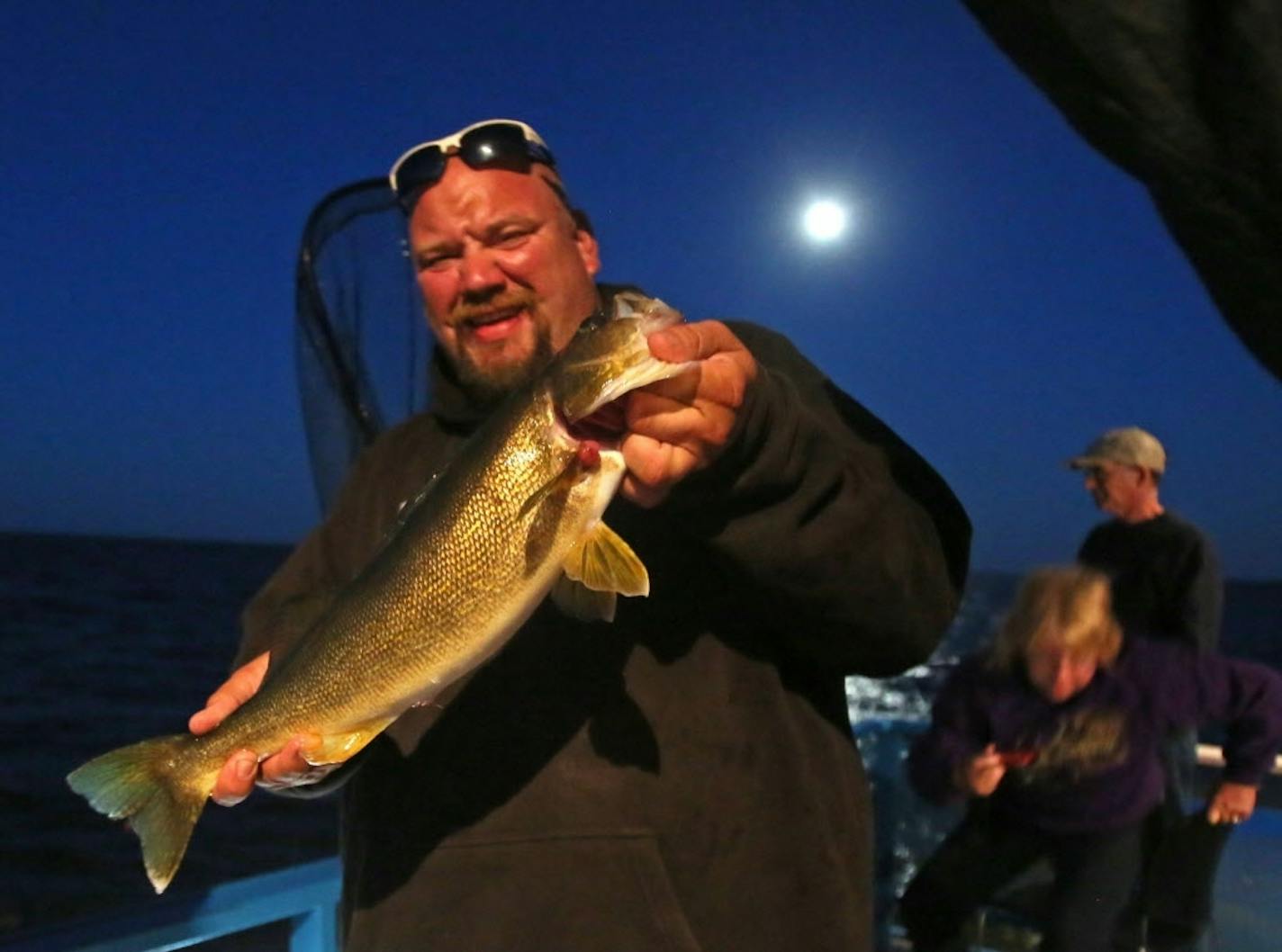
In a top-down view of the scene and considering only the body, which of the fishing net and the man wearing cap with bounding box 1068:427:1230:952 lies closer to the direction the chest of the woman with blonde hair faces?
the fishing net

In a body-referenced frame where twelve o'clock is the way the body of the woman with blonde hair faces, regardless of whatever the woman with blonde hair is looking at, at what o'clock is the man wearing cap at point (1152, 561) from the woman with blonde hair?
The man wearing cap is roughly at 6 o'clock from the woman with blonde hair.

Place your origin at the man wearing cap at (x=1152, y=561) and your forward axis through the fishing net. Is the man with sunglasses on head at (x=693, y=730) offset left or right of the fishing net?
left

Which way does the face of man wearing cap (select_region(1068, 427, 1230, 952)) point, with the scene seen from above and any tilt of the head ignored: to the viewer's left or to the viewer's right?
to the viewer's left

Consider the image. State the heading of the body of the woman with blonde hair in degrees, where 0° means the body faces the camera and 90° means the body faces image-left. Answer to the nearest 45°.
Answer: approximately 0°
